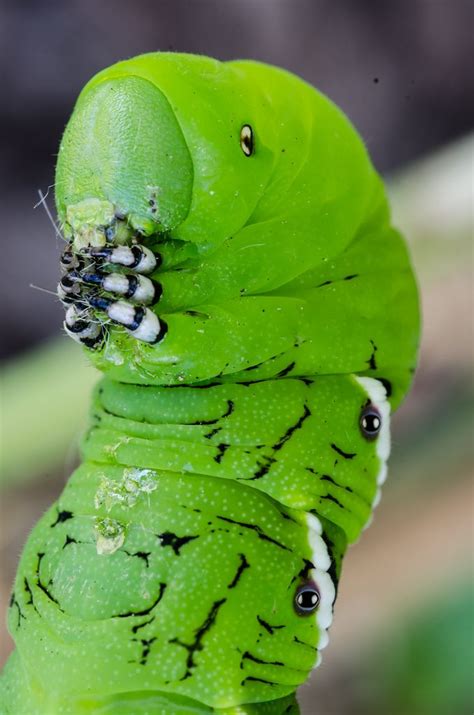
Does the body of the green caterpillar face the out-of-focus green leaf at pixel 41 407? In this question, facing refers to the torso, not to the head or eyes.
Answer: no

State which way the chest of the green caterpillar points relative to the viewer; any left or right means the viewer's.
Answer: facing the viewer and to the left of the viewer
